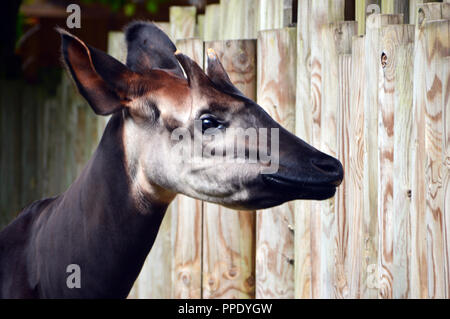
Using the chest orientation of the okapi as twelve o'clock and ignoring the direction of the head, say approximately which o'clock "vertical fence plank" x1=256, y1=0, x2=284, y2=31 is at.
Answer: The vertical fence plank is roughly at 10 o'clock from the okapi.

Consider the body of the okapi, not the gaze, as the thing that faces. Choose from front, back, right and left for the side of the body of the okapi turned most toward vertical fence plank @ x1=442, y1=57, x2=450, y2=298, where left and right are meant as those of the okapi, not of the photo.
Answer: front

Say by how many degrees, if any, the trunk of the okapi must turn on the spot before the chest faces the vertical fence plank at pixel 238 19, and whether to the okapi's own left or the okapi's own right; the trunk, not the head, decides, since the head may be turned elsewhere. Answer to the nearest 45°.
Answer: approximately 90° to the okapi's own left

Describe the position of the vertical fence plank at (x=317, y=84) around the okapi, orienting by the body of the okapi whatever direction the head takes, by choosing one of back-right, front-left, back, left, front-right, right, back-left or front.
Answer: front-left

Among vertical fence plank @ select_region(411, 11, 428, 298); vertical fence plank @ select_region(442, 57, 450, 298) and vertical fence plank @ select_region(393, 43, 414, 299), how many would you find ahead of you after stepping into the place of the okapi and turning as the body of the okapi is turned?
3

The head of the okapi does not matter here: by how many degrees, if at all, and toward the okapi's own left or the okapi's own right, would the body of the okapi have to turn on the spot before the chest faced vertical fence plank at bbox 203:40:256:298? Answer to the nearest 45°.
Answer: approximately 90° to the okapi's own left

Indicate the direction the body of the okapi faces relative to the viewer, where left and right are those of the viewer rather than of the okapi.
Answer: facing to the right of the viewer

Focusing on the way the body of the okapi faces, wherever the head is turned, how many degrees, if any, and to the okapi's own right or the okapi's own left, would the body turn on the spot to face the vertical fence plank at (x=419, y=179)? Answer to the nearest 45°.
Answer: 0° — it already faces it

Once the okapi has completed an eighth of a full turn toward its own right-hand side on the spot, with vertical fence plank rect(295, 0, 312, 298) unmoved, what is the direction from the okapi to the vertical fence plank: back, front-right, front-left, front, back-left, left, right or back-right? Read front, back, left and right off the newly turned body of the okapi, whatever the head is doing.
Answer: left

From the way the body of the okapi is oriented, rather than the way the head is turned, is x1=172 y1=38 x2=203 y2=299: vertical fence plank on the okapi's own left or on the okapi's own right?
on the okapi's own left

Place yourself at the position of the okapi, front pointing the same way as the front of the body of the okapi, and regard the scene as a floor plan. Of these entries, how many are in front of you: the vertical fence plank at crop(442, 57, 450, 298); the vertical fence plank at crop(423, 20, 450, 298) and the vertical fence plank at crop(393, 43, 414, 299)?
3

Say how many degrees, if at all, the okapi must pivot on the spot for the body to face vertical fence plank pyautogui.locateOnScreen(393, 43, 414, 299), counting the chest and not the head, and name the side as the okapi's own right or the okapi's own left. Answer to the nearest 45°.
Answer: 0° — it already faces it

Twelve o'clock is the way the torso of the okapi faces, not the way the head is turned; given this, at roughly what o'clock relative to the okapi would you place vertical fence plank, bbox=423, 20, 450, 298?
The vertical fence plank is roughly at 12 o'clock from the okapi.
